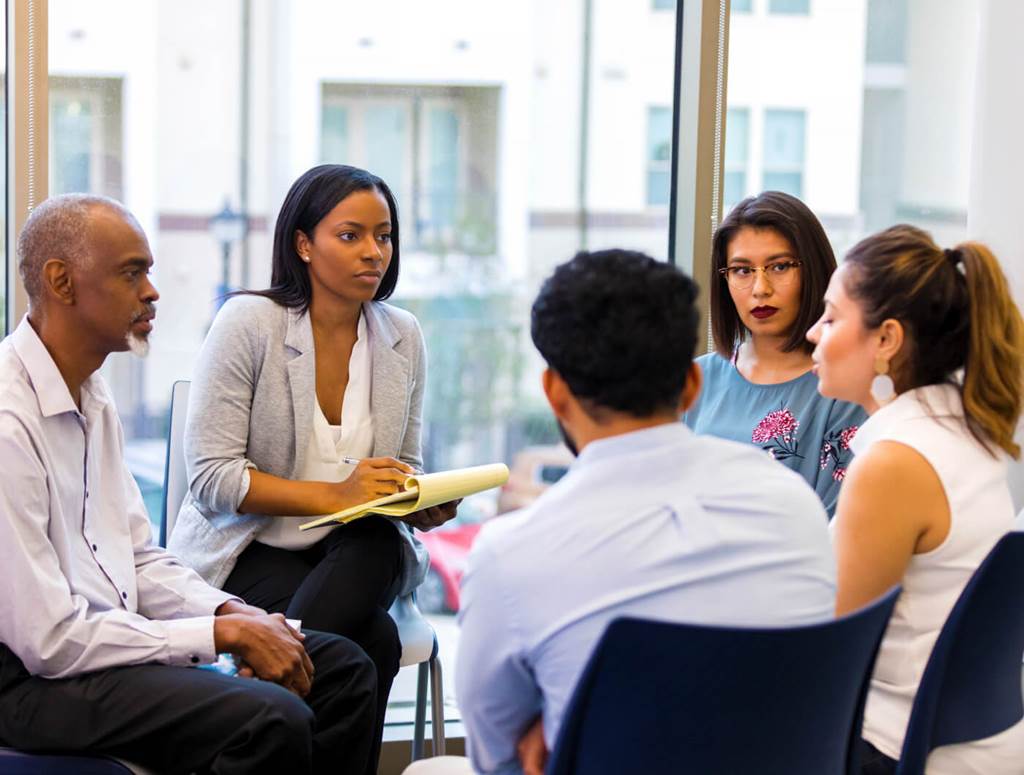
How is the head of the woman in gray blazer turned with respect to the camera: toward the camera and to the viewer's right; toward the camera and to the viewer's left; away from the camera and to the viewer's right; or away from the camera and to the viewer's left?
toward the camera and to the viewer's right

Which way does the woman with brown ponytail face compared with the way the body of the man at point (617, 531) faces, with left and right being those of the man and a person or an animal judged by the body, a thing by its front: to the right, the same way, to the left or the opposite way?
to the left

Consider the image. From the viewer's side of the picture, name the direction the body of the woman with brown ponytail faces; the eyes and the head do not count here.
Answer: to the viewer's left

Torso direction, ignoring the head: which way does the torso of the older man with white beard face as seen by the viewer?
to the viewer's right

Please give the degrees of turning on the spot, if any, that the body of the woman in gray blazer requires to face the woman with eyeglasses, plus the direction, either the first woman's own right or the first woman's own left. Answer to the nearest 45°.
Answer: approximately 45° to the first woman's own left

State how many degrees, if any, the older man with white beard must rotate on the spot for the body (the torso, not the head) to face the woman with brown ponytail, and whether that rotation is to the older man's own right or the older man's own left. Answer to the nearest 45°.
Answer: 0° — they already face them

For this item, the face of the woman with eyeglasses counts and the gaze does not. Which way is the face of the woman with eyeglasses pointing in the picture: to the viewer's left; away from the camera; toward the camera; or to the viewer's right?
toward the camera

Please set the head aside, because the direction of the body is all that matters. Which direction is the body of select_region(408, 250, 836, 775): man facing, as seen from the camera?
away from the camera

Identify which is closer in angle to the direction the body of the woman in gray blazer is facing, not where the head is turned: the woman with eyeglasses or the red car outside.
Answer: the woman with eyeglasses

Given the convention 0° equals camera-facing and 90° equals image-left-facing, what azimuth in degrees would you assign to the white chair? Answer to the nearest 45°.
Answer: approximately 315°

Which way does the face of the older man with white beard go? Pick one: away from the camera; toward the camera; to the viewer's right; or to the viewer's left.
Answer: to the viewer's right
